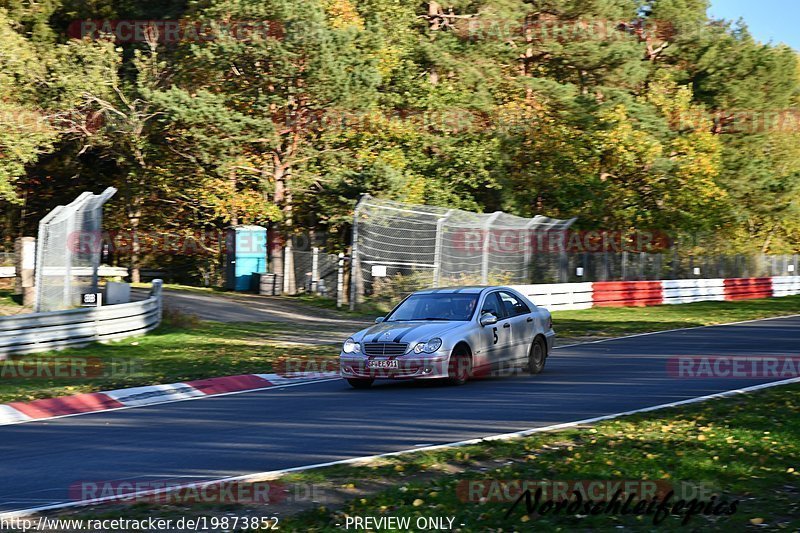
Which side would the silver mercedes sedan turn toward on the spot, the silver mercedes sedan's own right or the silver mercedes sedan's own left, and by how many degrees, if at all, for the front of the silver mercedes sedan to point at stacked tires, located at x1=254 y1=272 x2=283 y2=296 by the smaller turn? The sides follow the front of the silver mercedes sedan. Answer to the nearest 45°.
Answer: approximately 135° to the silver mercedes sedan's own right

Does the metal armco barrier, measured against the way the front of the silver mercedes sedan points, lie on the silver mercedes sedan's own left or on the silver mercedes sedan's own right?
on the silver mercedes sedan's own right

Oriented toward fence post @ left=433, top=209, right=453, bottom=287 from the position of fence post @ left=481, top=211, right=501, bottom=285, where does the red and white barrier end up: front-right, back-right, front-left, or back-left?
back-left

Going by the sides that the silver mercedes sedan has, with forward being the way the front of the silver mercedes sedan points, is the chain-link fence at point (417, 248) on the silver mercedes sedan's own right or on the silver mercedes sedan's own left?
on the silver mercedes sedan's own right

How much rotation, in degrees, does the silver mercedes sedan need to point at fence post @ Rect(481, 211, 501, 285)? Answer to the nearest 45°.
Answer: approximately 135° to its right

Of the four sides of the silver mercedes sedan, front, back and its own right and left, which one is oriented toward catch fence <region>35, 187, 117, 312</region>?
right

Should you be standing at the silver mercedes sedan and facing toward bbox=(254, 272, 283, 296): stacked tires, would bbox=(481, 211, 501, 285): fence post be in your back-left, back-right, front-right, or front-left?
front-right

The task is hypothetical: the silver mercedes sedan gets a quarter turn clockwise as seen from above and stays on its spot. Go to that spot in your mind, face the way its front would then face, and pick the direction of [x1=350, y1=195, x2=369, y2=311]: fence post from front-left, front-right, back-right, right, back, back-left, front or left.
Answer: front-right

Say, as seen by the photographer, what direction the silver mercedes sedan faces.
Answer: facing the viewer and to the left of the viewer

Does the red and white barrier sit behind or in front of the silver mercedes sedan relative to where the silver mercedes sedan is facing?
behind

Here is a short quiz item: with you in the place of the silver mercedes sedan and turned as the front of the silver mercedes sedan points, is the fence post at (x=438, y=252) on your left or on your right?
on your right

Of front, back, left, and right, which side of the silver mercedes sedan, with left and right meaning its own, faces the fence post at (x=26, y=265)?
right
